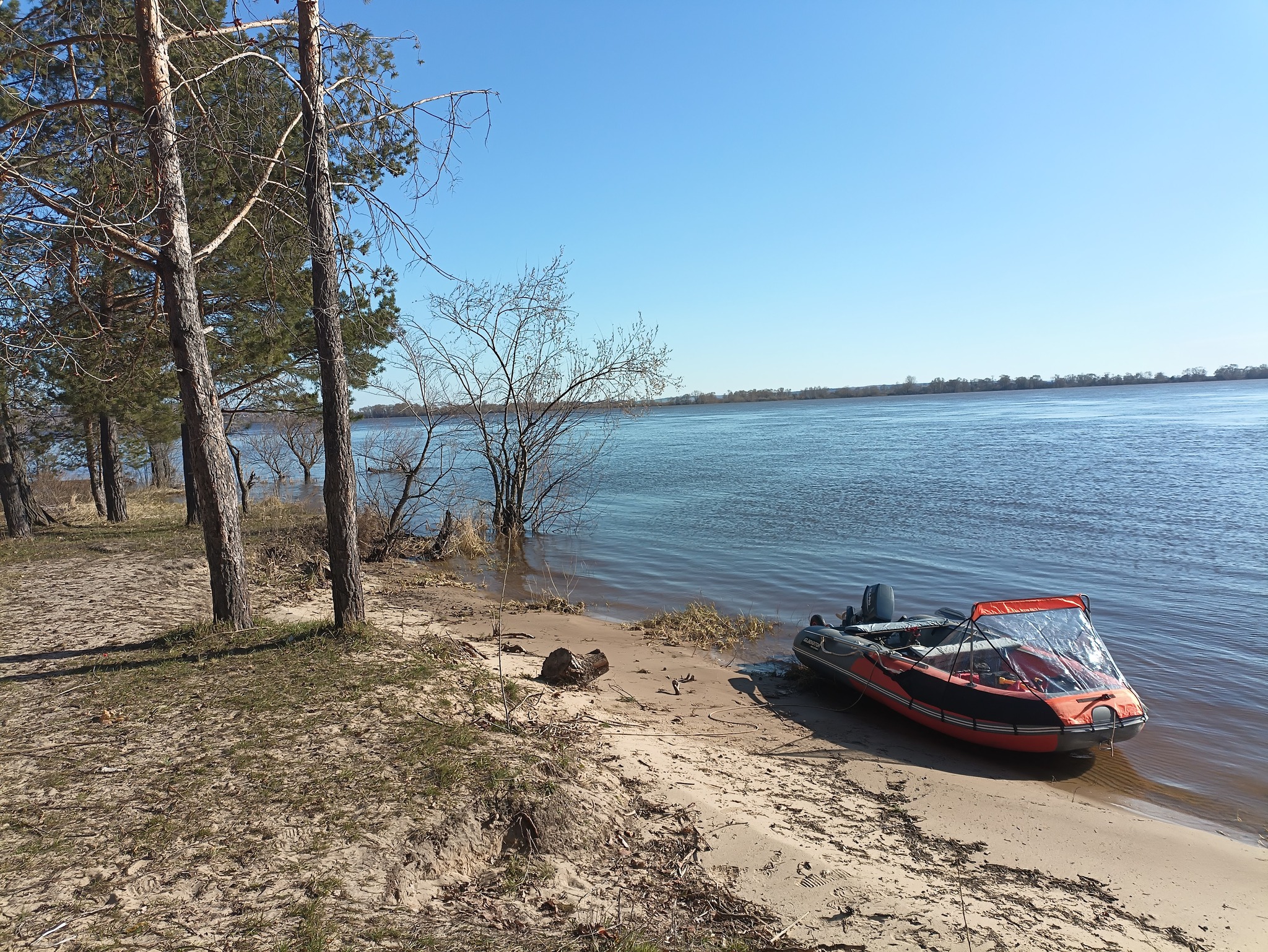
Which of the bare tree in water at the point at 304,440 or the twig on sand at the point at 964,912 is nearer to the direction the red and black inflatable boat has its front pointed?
the twig on sand

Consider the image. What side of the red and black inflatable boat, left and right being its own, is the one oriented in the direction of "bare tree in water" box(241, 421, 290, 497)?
back

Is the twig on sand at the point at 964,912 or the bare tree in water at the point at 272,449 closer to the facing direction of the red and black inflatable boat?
the twig on sand

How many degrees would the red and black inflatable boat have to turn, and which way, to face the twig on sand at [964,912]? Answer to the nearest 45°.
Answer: approximately 45° to its right

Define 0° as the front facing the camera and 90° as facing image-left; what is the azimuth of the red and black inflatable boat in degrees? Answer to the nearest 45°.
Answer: approximately 315°

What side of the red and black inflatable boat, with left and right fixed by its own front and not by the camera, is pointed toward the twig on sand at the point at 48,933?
right

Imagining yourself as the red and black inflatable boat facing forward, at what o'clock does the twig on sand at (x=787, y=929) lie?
The twig on sand is roughly at 2 o'clock from the red and black inflatable boat.

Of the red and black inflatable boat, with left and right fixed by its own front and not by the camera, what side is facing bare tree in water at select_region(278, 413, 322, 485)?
back
